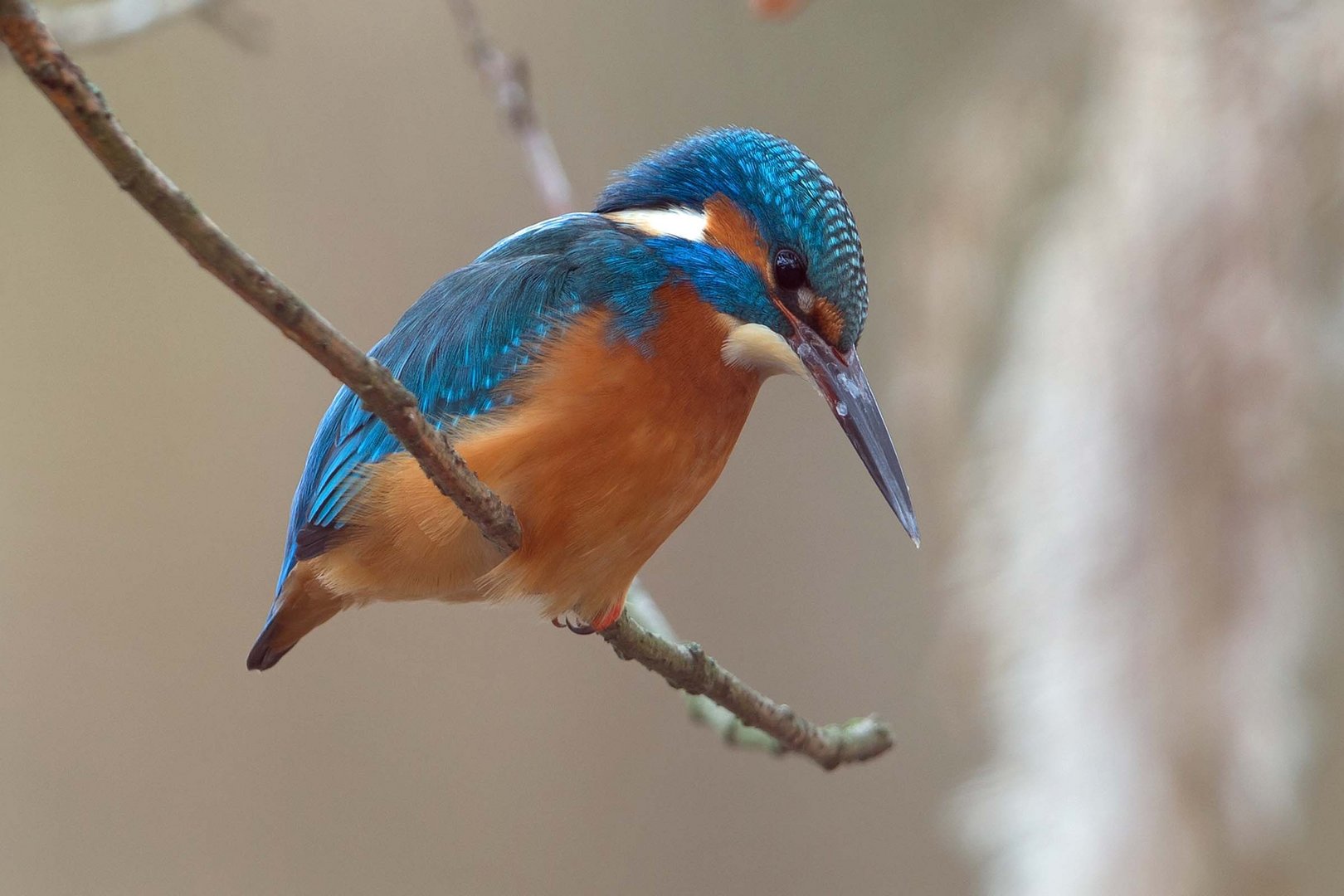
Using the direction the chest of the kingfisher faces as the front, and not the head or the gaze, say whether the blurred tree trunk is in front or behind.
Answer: in front

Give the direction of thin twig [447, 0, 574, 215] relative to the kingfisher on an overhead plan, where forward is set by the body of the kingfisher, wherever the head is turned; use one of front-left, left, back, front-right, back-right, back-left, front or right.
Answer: left

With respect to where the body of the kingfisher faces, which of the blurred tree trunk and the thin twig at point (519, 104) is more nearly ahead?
the blurred tree trunk

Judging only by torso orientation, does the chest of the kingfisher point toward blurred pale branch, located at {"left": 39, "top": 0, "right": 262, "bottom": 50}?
no

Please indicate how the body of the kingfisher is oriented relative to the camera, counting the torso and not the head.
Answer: to the viewer's right

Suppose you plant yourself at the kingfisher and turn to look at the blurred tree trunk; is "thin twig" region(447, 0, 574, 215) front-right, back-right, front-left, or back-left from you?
front-left
